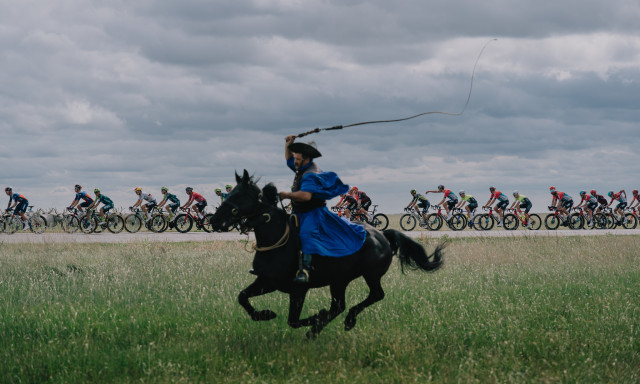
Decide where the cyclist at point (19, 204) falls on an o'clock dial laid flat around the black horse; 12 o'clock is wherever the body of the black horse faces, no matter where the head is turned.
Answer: The cyclist is roughly at 2 o'clock from the black horse.
